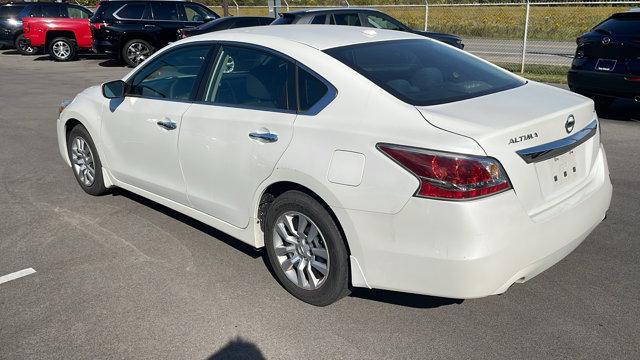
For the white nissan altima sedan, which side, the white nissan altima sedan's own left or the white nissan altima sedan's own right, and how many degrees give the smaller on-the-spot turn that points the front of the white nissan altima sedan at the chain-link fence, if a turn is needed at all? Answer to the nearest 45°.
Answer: approximately 45° to the white nissan altima sedan's own right

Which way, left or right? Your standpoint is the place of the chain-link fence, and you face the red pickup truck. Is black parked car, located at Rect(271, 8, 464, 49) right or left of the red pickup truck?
left

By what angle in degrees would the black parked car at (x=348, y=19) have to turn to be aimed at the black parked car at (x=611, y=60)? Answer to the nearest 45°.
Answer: approximately 45° to its right

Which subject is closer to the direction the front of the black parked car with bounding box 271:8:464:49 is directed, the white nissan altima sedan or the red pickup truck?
the white nissan altima sedan

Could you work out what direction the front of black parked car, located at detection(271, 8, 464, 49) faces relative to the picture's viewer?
facing to the right of the viewer

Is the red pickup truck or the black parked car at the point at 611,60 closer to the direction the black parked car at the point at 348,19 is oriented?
the black parked car

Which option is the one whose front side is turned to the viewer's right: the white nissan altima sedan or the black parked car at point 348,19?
the black parked car

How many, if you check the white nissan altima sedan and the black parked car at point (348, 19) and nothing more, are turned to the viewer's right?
1

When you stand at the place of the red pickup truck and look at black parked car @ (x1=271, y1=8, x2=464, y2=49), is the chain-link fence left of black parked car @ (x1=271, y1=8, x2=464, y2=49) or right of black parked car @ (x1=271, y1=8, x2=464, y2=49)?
left

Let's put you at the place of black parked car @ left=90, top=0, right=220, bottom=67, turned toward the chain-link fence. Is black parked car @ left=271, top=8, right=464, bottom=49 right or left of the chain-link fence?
right

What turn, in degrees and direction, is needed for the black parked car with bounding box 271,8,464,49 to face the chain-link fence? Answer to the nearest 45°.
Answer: approximately 45° to its left

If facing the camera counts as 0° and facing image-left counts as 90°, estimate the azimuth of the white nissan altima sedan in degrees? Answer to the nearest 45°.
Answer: approximately 135°
